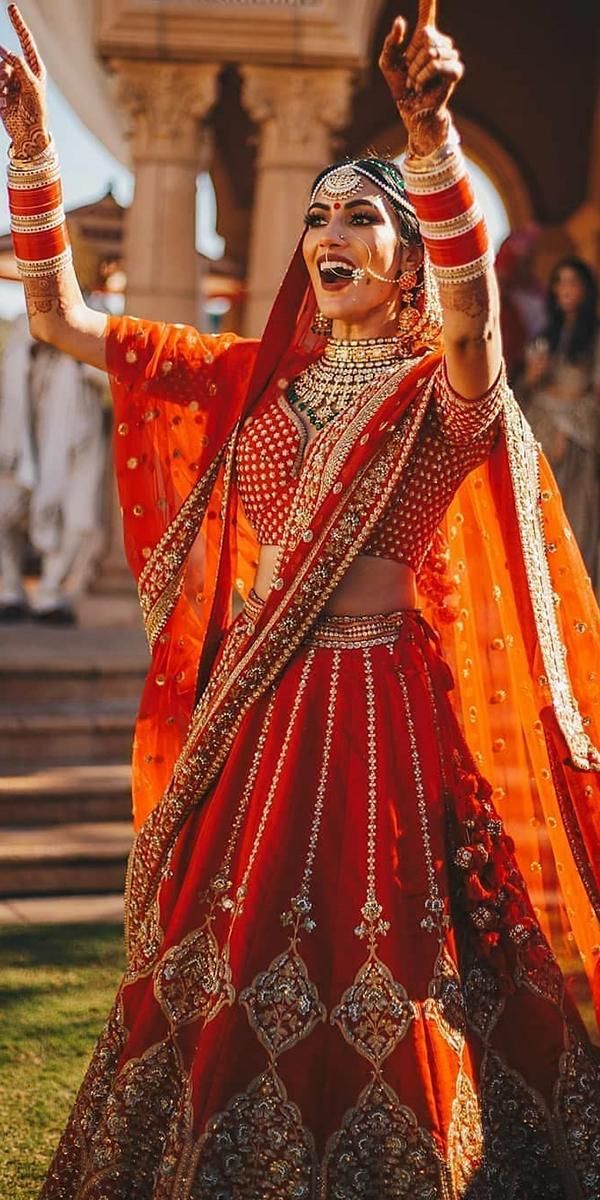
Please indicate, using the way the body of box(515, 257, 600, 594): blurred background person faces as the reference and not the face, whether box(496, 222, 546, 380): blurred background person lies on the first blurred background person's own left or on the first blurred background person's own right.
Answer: on the first blurred background person's own right
